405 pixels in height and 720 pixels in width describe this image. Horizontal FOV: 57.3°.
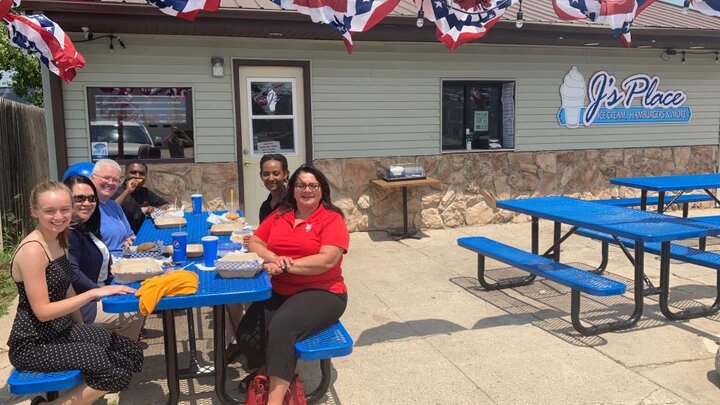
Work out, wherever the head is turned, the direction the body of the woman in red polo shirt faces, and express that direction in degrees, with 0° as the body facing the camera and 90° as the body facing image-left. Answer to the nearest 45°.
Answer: approximately 45°

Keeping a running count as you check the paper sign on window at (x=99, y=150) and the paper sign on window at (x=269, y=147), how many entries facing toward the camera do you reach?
2

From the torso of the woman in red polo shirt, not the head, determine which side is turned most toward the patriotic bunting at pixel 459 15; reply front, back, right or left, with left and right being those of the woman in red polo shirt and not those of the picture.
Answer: back

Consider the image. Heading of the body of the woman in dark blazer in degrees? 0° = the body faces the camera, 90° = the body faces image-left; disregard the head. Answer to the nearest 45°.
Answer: approximately 315°

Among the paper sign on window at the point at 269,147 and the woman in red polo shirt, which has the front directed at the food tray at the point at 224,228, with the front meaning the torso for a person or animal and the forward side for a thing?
the paper sign on window

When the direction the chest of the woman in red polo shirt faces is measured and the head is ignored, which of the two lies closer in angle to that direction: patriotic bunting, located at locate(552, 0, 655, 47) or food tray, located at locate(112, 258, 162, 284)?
the food tray

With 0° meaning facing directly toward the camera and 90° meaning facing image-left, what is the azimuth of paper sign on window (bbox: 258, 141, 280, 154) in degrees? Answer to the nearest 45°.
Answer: approximately 0°

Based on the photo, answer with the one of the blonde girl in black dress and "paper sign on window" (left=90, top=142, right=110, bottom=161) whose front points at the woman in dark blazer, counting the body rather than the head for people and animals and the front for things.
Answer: the paper sign on window
